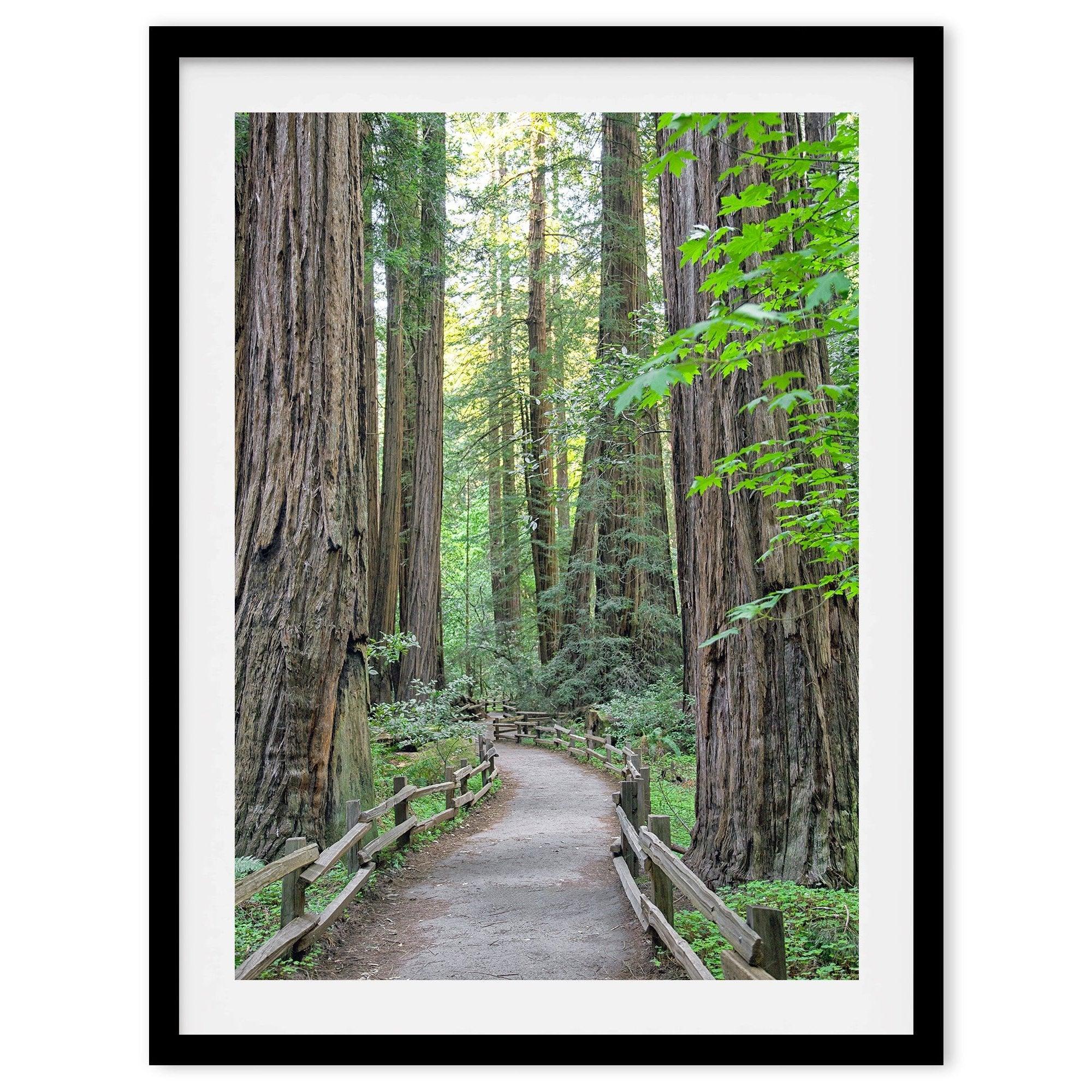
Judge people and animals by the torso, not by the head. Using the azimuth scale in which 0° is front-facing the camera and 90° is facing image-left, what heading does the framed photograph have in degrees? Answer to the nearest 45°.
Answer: approximately 0°
